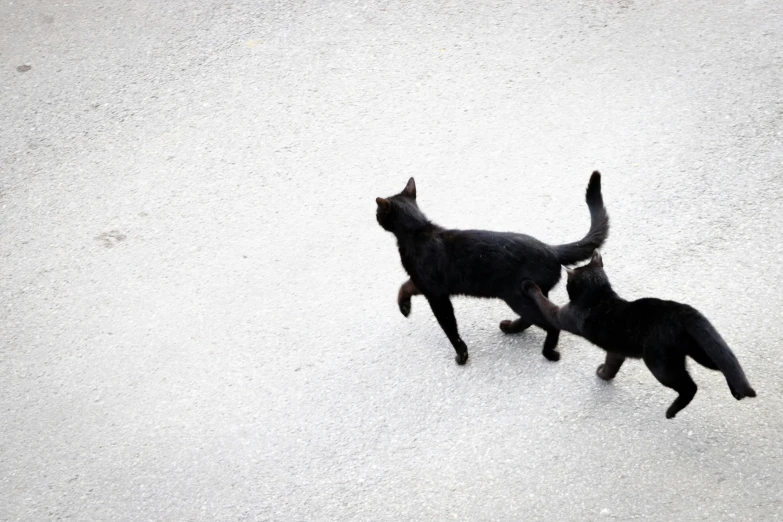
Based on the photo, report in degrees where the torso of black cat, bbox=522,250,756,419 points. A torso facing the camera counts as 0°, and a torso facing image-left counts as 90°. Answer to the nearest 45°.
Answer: approximately 90°

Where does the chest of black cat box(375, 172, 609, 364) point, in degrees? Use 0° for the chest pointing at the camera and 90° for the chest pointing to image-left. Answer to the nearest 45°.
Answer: approximately 90°

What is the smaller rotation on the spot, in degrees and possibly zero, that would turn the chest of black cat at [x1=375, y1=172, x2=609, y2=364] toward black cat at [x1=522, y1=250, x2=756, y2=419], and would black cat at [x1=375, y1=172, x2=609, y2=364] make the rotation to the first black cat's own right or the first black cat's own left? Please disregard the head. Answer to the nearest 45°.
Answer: approximately 135° to the first black cat's own left

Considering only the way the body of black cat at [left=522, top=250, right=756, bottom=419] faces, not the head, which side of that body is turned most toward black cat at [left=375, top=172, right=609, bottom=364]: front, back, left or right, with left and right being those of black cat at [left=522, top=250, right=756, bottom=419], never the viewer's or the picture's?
front

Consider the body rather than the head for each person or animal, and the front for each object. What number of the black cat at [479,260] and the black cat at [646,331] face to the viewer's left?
2
